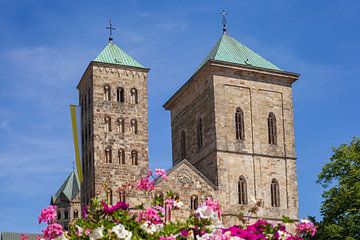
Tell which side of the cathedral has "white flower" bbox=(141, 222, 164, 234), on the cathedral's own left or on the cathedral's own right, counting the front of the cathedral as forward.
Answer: on the cathedral's own right

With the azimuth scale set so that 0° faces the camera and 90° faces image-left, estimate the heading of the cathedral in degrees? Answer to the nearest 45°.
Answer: approximately 315°

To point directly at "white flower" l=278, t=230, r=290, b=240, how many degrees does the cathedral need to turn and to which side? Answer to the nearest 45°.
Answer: approximately 45° to its right

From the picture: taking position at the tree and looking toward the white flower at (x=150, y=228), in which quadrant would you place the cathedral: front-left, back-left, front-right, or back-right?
back-right
